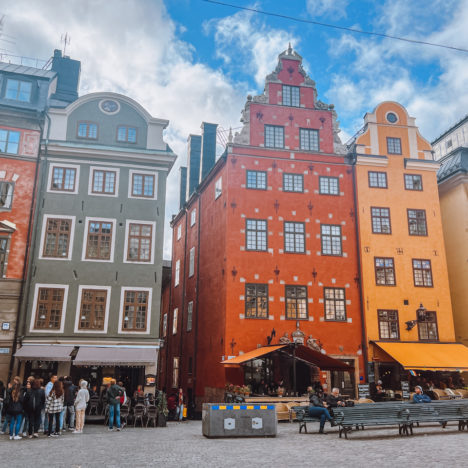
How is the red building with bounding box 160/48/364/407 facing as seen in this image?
toward the camera

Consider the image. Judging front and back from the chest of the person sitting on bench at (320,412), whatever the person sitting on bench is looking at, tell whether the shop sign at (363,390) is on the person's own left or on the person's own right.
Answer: on the person's own left

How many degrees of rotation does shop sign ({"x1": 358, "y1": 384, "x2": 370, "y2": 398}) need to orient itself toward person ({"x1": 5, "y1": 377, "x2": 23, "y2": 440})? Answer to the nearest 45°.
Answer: approximately 45° to its right

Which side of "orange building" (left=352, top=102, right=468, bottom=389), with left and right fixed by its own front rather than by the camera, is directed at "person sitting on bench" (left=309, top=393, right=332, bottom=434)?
front

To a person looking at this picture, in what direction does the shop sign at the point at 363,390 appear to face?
facing the viewer

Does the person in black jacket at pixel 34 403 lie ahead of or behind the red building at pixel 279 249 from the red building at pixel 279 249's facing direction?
ahead

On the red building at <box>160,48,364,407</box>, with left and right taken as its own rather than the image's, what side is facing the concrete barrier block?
front

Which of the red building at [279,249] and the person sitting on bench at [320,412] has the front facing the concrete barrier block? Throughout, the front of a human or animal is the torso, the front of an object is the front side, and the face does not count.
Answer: the red building

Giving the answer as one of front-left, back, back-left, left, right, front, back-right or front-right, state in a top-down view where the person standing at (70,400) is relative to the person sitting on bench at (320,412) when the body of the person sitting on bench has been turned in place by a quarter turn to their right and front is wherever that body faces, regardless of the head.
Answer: front-right

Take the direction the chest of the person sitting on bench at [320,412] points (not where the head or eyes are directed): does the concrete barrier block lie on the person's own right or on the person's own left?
on the person's own right

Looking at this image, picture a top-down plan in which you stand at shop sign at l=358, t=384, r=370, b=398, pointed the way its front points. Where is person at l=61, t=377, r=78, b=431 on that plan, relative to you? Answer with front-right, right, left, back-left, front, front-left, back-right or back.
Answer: front-right

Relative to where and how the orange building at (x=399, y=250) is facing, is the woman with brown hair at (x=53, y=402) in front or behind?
in front

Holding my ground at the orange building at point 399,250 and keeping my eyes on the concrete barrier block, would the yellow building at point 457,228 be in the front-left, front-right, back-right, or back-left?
back-left

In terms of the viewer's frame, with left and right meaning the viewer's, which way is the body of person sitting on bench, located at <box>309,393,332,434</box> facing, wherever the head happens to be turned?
facing the viewer and to the right of the viewer

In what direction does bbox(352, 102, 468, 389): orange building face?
toward the camera
